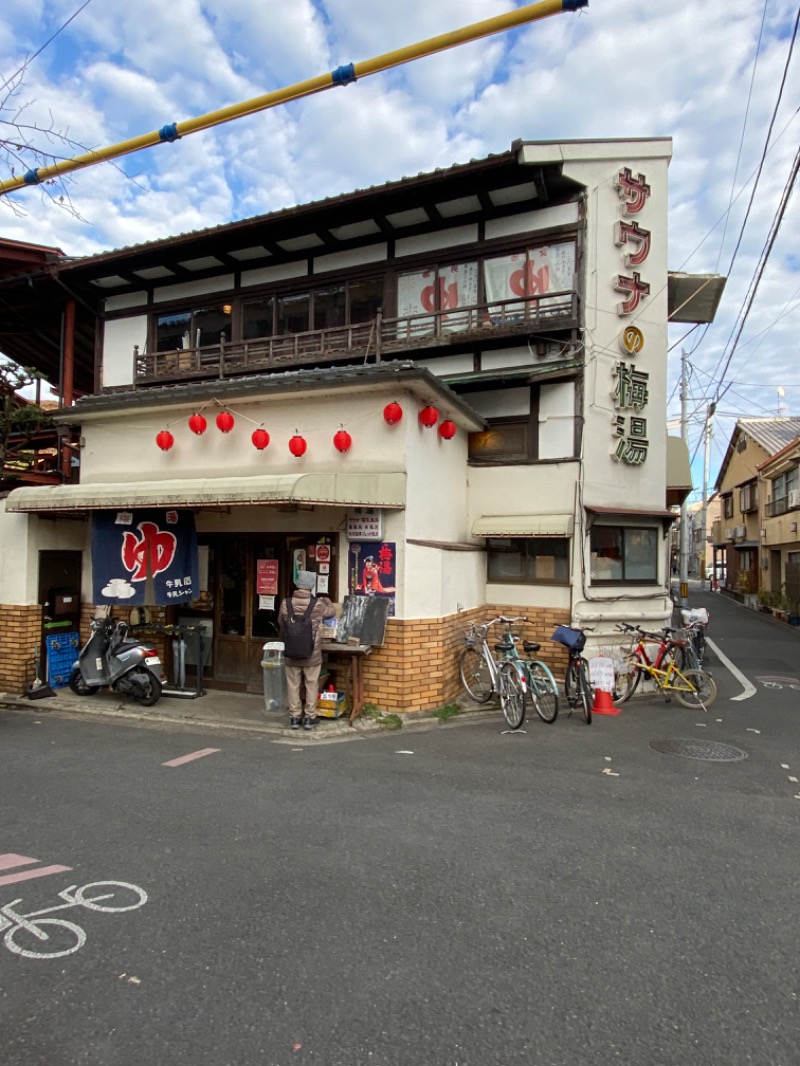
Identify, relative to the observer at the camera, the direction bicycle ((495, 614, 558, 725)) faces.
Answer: facing away from the viewer and to the left of the viewer

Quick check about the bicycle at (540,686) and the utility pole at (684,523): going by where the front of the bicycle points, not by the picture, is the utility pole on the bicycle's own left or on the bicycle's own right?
on the bicycle's own right

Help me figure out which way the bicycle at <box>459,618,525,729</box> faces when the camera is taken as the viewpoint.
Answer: facing away from the viewer and to the left of the viewer

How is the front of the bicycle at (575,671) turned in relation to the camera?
facing away from the viewer

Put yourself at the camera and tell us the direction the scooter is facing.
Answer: facing away from the viewer and to the left of the viewer

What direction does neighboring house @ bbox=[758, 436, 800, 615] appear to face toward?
to the viewer's left

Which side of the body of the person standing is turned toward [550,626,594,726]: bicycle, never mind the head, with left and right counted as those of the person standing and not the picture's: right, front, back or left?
right

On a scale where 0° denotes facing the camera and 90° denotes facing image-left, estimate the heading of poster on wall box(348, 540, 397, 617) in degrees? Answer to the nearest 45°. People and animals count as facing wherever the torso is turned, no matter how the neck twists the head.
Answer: approximately 0°

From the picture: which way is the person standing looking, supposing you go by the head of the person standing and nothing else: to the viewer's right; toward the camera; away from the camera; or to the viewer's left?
away from the camera

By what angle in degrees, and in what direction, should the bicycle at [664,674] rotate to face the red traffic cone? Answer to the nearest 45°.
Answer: approximately 45° to its left

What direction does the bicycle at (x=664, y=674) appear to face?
to the viewer's left

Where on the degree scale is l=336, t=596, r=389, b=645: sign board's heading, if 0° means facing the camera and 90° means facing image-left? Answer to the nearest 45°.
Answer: approximately 0°

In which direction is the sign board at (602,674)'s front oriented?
toward the camera
